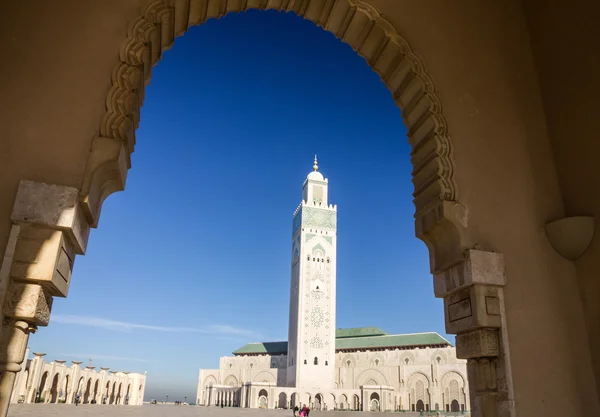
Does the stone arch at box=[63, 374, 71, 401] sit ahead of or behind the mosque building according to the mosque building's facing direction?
ahead

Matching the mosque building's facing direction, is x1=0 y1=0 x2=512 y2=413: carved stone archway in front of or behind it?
in front

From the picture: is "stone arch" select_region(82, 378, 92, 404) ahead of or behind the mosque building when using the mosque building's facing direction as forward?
ahead

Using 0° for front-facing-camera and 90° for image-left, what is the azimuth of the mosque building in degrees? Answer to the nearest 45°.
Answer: approximately 0°

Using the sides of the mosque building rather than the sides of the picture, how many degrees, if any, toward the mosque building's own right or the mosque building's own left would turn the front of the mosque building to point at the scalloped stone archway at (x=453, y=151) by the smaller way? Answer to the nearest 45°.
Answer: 0° — it already faces it

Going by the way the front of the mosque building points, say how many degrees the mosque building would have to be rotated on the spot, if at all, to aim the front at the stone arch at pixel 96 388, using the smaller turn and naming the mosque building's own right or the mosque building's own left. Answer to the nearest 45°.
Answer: approximately 45° to the mosque building's own right
